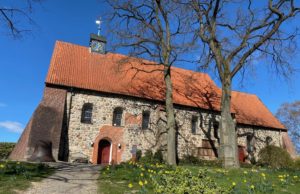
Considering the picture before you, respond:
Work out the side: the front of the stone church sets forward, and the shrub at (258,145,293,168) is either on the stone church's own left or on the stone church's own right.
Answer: on the stone church's own left
